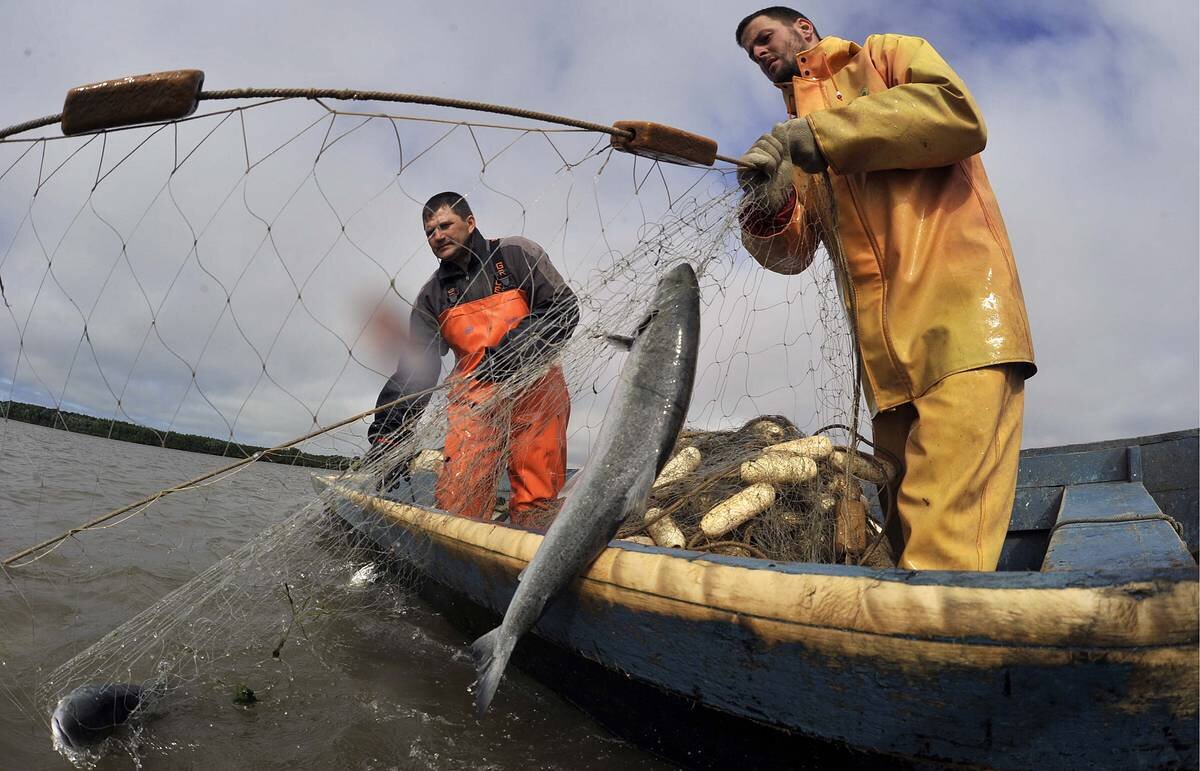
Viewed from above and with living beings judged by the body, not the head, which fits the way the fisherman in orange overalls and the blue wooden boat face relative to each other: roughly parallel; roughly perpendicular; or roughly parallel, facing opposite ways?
roughly perpendicular

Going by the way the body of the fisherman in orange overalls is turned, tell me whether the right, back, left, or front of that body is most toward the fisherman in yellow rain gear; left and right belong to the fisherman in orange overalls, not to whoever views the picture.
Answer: left

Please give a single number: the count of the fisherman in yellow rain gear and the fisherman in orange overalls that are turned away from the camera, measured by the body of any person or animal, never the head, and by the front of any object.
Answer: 0

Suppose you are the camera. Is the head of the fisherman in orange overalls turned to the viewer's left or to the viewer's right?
to the viewer's left

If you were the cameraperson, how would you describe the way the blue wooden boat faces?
facing away from the viewer and to the left of the viewer
